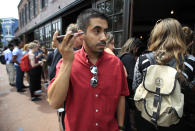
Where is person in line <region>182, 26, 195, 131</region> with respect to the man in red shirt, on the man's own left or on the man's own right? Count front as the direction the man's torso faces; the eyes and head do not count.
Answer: on the man's own left

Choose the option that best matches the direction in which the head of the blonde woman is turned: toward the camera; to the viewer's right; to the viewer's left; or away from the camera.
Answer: away from the camera

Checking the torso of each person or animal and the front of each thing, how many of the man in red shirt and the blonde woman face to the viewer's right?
0

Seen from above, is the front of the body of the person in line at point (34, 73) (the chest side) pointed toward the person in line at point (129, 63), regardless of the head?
no

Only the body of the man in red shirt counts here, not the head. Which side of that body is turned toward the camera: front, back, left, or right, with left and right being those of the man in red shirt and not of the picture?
front

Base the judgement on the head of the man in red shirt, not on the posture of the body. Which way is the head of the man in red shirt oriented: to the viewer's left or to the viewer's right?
to the viewer's right

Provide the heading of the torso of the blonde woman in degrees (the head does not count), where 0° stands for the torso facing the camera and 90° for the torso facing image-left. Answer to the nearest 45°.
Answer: approximately 180°

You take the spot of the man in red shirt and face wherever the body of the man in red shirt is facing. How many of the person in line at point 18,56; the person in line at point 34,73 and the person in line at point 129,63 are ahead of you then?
0

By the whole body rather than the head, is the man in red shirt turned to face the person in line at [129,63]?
no

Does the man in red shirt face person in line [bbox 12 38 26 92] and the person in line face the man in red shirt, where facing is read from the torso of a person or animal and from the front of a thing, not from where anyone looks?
no
